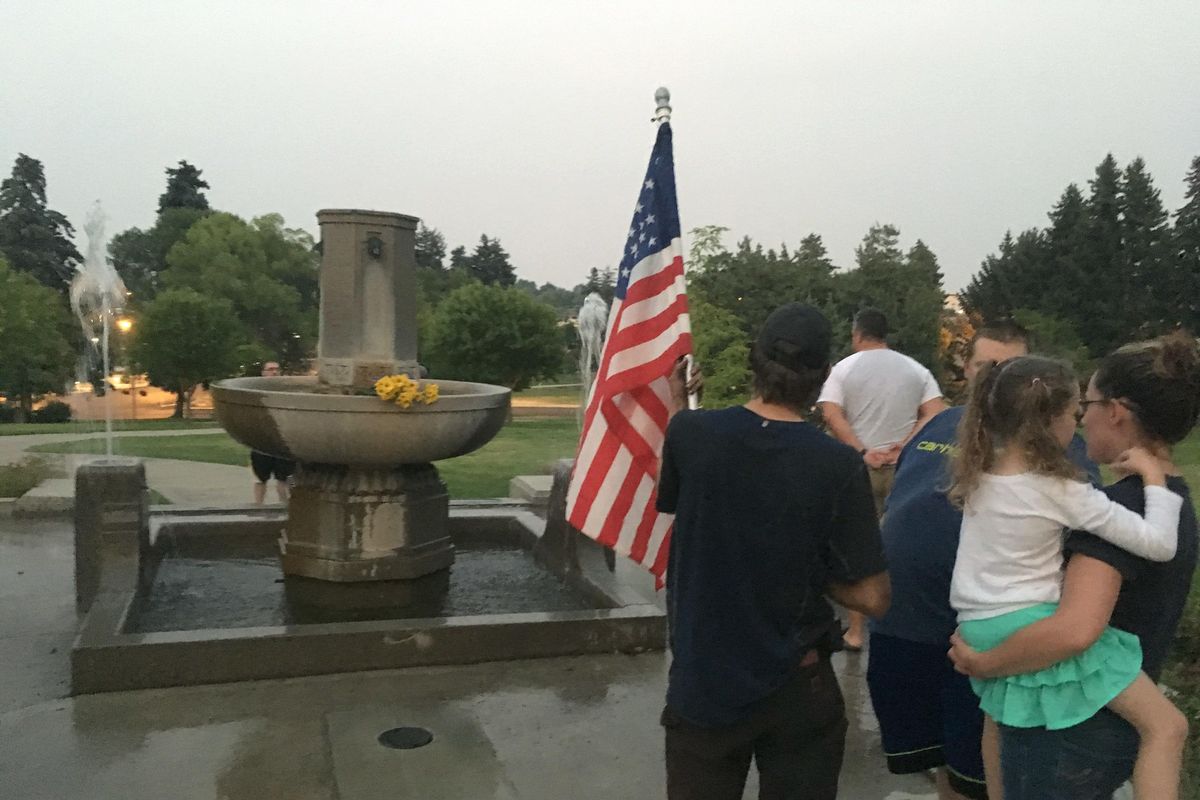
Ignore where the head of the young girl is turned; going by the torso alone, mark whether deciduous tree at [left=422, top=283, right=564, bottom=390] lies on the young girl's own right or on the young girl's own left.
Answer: on the young girl's own left

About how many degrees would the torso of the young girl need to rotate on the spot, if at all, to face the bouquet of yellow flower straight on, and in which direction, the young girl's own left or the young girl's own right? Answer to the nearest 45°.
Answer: approximately 90° to the young girl's own left

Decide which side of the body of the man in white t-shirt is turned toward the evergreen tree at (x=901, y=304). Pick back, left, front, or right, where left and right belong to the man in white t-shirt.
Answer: front

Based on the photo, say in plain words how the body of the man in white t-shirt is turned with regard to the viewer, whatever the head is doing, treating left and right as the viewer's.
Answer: facing away from the viewer

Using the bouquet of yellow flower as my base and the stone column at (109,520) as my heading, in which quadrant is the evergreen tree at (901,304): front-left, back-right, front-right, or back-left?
back-right

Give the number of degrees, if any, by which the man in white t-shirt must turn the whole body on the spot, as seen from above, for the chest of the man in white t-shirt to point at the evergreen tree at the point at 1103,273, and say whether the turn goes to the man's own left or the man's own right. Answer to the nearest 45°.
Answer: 0° — they already face it

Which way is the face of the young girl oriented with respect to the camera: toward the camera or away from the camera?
away from the camera

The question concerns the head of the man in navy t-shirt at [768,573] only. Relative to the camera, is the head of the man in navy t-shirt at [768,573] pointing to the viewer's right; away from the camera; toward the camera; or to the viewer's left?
away from the camera

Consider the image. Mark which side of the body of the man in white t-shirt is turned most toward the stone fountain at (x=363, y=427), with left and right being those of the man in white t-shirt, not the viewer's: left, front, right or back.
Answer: left

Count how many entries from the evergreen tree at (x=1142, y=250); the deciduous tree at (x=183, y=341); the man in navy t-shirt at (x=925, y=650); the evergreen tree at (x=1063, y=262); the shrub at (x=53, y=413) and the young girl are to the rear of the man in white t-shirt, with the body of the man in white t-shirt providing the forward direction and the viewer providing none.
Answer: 2

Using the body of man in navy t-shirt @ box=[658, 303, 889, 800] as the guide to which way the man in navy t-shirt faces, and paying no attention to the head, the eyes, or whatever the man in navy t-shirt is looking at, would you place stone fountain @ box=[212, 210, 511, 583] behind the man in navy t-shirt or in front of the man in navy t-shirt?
in front

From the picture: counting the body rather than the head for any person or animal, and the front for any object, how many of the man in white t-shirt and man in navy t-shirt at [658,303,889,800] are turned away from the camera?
2

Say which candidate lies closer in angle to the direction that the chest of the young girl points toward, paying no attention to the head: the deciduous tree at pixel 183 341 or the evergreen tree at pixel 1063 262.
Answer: the evergreen tree

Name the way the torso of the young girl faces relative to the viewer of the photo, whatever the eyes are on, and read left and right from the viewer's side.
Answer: facing away from the viewer and to the right of the viewer

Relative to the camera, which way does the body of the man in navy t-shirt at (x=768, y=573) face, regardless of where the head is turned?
away from the camera

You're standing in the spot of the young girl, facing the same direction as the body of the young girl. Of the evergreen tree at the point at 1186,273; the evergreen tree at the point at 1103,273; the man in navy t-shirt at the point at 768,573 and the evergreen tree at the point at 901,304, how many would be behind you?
1
